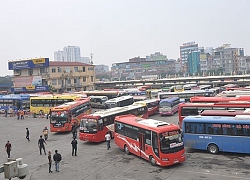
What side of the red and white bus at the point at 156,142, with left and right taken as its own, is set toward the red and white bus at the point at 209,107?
left

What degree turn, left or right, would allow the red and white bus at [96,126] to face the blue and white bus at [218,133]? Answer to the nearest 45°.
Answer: approximately 90° to its left

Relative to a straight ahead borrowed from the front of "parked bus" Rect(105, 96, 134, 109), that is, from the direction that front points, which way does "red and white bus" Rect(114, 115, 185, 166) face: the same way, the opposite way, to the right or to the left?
to the left

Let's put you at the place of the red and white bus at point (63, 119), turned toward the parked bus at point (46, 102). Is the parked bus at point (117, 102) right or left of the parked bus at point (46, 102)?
right

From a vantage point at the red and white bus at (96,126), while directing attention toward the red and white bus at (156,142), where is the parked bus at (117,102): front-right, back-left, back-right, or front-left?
back-left

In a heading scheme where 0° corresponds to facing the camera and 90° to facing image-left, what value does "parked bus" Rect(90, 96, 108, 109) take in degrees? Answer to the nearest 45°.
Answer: approximately 45°

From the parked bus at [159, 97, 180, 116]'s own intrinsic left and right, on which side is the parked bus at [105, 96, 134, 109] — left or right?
on its right

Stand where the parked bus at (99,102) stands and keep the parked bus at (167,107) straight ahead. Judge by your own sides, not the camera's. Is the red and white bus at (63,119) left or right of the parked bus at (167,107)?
right

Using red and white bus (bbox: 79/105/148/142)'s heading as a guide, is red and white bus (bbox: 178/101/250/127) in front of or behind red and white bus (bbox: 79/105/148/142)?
behind
